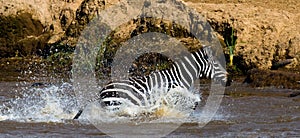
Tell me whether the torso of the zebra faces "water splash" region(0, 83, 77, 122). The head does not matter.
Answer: no

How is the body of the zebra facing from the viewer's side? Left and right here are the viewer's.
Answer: facing to the right of the viewer

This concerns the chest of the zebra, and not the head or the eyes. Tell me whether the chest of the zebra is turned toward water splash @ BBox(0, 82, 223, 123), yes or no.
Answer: no
